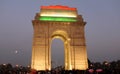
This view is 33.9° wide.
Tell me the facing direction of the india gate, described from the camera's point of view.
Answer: facing the viewer
